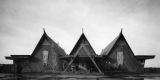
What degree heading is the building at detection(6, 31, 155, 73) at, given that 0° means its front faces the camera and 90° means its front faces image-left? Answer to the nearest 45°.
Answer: approximately 0°
